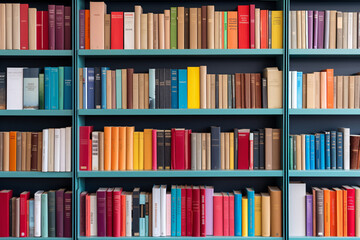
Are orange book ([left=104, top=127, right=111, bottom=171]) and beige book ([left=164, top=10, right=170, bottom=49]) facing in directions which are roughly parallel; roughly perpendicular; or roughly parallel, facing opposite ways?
roughly parallel

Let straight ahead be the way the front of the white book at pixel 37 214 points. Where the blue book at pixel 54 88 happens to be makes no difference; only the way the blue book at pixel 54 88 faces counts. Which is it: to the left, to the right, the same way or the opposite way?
the same way

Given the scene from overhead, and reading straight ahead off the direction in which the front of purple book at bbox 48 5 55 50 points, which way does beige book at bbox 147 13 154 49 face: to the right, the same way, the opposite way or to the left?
the same way

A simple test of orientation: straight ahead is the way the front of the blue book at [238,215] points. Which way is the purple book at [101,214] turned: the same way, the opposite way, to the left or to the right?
the same way

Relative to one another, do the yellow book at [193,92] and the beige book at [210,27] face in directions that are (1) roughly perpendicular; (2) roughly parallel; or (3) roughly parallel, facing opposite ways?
roughly parallel
